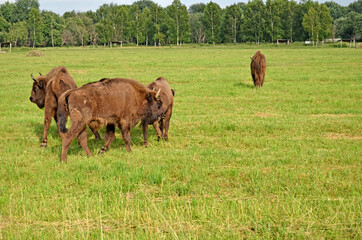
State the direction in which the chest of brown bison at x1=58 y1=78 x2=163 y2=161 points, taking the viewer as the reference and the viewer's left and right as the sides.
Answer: facing to the right of the viewer

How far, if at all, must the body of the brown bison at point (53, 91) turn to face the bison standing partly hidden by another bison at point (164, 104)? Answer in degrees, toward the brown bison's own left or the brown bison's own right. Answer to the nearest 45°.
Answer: approximately 135° to the brown bison's own left

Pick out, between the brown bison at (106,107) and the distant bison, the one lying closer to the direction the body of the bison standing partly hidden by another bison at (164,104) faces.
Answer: the brown bison

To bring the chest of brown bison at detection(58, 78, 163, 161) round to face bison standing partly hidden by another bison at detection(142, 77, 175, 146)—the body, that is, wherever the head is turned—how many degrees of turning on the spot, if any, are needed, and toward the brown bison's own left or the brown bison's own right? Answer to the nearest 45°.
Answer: approximately 45° to the brown bison's own left

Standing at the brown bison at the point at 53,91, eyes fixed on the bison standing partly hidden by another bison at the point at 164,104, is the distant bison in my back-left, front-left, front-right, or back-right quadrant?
front-left

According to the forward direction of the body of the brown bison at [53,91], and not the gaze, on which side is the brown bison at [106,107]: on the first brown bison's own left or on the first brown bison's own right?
on the first brown bison's own left
